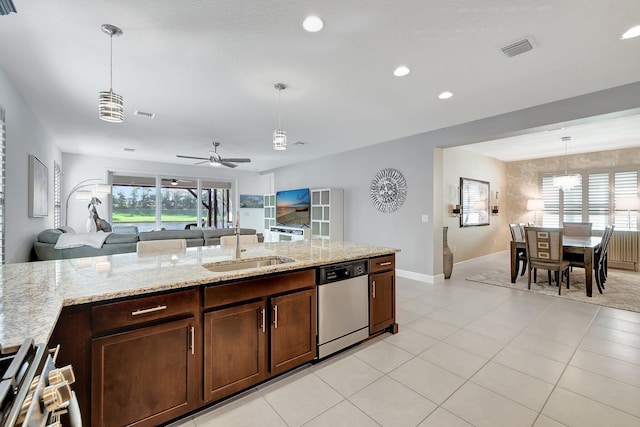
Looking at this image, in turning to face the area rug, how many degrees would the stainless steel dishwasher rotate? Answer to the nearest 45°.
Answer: approximately 90° to its left

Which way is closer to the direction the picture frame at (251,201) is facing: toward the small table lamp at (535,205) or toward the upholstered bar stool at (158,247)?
the upholstered bar stool

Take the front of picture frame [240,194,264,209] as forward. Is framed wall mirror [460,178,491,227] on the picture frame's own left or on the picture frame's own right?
on the picture frame's own left

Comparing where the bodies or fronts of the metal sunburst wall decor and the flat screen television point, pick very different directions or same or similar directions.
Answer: same or similar directions

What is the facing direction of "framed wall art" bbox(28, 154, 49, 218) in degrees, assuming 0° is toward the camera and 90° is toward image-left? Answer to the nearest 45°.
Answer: approximately 270°

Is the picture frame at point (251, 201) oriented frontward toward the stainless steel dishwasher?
yes

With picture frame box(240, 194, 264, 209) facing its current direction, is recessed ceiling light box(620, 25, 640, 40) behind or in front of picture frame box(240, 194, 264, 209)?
in front

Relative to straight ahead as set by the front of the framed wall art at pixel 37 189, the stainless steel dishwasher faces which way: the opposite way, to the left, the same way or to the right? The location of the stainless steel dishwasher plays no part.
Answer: to the right

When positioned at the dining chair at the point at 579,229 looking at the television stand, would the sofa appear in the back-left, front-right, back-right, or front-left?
front-left

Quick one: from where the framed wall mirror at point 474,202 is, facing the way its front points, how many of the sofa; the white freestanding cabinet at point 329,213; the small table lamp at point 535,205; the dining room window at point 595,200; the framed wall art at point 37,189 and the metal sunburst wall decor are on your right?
4

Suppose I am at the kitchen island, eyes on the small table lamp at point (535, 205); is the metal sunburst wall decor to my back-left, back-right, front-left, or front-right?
front-left

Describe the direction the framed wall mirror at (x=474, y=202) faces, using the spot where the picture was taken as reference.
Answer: facing the viewer and to the right of the viewer

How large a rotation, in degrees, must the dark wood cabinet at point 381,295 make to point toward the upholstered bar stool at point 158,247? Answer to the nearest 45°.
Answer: approximately 135° to its right

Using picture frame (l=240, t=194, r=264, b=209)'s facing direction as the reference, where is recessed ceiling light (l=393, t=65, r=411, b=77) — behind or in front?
in front

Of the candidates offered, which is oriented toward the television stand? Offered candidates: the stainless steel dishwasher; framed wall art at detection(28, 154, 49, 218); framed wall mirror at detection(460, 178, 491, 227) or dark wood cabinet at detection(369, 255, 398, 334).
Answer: framed wall art at detection(28, 154, 49, 218)

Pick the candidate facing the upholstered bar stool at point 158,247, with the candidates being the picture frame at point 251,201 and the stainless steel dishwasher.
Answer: the picture frame

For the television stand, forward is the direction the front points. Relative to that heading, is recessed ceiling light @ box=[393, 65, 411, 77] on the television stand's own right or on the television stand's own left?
on the television stand's own left

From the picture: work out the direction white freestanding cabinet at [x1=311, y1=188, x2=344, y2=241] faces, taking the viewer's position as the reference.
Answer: facing the viewer and to the left of the viewer
